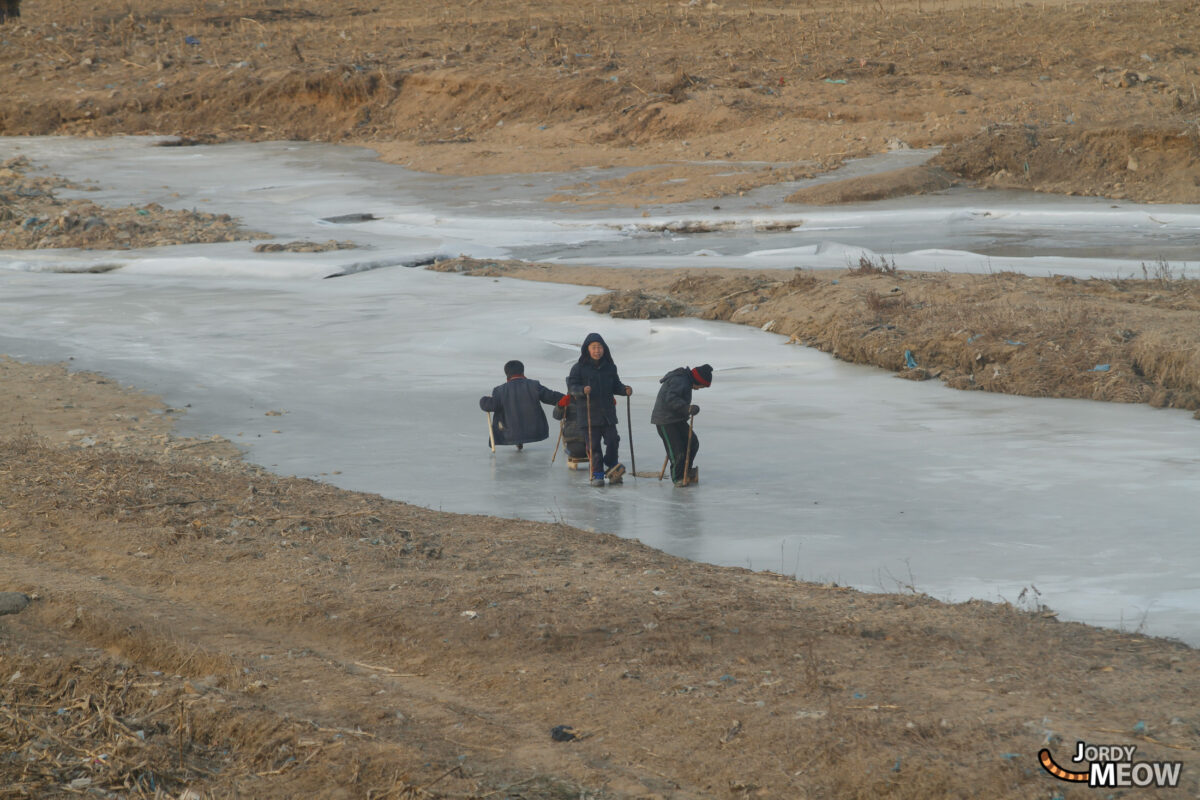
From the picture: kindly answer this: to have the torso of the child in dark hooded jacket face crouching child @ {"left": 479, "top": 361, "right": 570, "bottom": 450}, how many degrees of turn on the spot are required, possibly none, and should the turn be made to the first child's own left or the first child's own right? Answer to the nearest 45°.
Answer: approximately 135° to the first child's own right

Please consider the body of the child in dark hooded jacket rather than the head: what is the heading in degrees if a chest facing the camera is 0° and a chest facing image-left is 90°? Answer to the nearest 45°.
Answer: approximately 0°

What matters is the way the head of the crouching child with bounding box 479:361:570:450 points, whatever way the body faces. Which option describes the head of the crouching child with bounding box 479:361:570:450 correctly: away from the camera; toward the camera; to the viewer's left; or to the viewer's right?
away from the camera
